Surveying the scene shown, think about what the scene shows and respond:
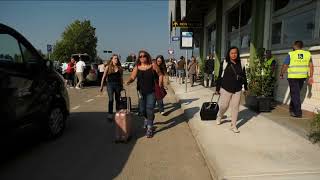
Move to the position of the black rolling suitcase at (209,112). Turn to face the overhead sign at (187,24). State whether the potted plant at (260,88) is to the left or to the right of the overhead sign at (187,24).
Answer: right

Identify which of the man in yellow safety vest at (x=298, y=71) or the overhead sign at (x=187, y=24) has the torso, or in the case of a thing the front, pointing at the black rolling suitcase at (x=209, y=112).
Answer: the overhead sign

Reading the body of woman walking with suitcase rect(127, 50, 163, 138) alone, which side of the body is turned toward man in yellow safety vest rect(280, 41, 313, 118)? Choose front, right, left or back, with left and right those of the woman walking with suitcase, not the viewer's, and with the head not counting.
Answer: left
